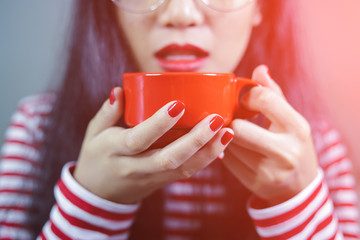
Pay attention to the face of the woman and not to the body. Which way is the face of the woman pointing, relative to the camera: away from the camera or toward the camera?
toward the camera

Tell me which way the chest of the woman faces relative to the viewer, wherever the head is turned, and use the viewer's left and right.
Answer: facing the viewer
